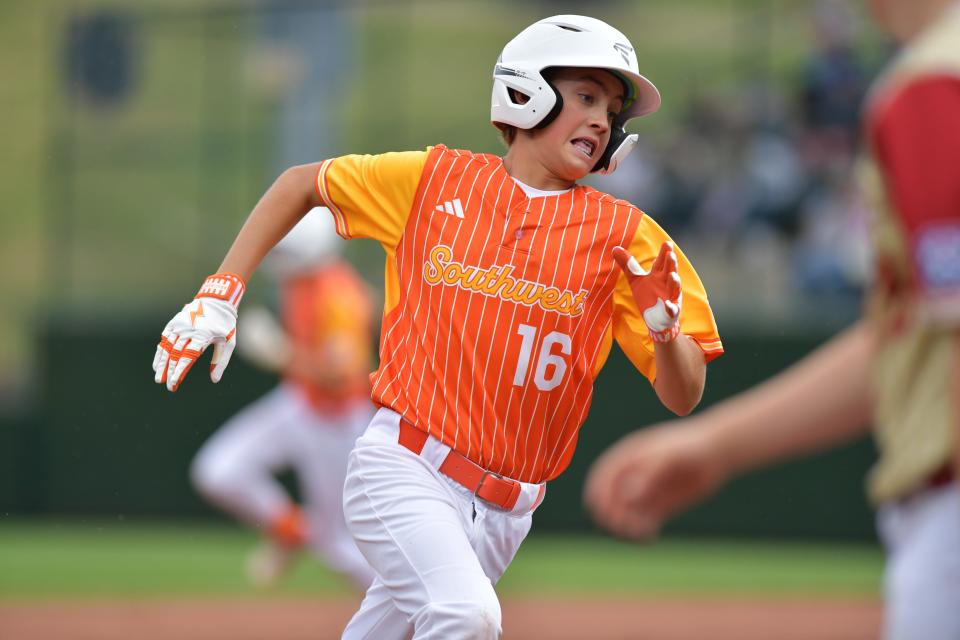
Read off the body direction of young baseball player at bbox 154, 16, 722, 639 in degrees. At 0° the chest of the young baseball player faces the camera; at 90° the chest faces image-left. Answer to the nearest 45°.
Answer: approximately 315°

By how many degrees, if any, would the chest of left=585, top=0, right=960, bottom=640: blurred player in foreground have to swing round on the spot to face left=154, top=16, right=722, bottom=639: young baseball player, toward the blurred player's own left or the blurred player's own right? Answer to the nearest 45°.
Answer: approximately 45° to the blurred player's own right

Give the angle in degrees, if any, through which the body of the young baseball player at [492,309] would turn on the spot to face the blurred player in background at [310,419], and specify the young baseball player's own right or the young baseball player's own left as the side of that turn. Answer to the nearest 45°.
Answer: approximately 135° to the young baseball player's own left

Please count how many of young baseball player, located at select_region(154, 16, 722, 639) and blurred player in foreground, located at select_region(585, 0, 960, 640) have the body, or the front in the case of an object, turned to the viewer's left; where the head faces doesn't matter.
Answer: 1

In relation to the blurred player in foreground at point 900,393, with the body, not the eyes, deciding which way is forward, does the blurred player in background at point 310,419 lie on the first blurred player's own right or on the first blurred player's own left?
on the first blurred player's own right

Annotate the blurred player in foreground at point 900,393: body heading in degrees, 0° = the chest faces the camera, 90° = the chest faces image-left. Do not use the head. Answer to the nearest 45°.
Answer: approximately 90°

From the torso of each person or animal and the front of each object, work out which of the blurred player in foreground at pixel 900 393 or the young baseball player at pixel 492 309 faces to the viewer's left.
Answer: the blurred player in foreground
